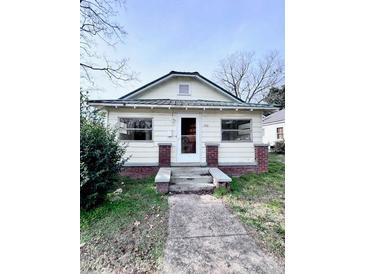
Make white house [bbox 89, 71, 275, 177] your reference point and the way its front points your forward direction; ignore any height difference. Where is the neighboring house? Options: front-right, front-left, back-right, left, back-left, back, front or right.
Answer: back-left

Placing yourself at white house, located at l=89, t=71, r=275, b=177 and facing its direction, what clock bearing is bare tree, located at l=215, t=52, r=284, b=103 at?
The bare tree is roughly at 7 o'clock from the white house.

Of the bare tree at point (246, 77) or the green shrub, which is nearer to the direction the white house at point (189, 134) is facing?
the green shrub

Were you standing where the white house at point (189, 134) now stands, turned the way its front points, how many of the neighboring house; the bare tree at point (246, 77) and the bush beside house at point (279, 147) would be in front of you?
0

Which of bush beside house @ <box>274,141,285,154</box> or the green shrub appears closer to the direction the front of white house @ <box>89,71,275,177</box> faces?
the green shrub

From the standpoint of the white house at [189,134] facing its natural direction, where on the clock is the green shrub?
The green shrub is roughly at 1 o'clock from the white house.

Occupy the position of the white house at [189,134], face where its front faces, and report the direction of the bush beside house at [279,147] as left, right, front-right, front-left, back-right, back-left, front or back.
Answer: back-left

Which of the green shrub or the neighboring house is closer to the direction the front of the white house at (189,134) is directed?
the green shrub

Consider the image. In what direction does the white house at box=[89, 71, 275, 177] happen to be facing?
toward the camera
